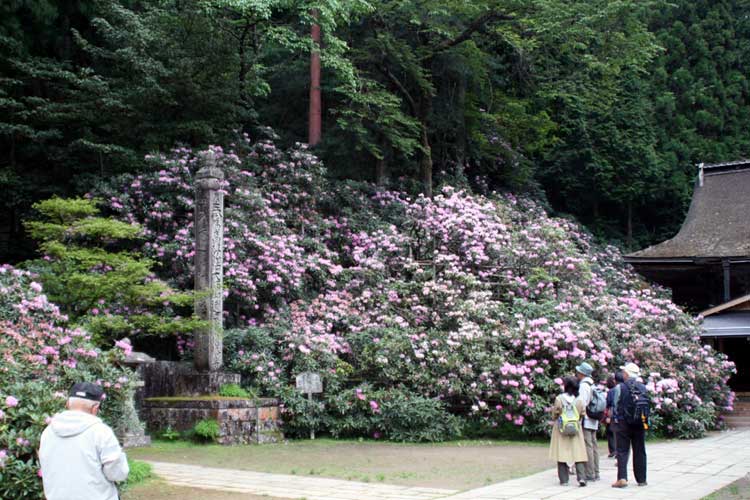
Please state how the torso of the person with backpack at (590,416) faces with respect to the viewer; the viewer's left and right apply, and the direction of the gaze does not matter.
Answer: facing away from the viewer and to the left of the viewer

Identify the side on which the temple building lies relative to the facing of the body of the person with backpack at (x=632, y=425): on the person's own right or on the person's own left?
on the person's own right

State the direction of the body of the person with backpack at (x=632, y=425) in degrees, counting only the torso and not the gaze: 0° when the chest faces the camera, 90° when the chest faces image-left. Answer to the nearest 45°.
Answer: approximately 135°

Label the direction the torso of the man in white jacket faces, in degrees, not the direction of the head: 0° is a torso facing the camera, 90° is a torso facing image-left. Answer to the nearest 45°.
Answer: approximately 225°

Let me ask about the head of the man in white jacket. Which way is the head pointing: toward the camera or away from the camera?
away from the camera

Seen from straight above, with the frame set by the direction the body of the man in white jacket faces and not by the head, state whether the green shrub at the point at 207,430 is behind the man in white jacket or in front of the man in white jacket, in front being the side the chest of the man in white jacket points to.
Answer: in front

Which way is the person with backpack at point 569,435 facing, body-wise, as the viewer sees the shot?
away from the camera

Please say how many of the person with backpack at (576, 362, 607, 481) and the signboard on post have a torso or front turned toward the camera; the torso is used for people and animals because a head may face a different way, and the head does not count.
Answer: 1

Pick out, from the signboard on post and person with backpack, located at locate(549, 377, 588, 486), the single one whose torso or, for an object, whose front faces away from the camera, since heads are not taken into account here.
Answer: the person with backpack

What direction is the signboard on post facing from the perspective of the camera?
toward the camera

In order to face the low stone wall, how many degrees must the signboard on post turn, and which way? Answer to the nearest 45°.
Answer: approximately 45° to its right

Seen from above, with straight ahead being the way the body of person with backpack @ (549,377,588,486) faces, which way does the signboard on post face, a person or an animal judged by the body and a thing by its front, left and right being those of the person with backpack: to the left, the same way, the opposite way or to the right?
the opposite way
